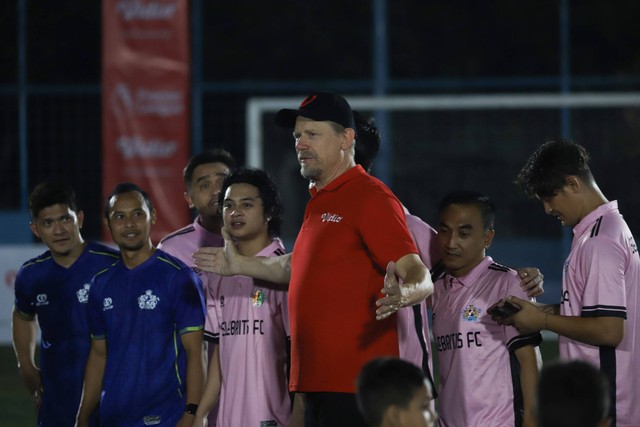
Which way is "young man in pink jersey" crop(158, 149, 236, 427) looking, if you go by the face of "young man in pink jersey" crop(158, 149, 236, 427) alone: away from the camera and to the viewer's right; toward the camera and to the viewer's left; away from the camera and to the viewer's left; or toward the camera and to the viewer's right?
toward the camera and to the viewer's right

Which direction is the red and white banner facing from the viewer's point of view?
toward the camera

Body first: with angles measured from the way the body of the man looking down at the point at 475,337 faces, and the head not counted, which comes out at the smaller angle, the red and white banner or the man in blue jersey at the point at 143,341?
the man in blue jersey

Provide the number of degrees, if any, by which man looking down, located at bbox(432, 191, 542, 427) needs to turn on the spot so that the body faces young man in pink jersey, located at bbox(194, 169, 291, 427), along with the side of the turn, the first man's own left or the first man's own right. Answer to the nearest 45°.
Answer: approximately 45° to the first man's own right

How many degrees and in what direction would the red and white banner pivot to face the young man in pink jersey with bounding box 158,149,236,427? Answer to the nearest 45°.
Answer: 0° — it already faces them

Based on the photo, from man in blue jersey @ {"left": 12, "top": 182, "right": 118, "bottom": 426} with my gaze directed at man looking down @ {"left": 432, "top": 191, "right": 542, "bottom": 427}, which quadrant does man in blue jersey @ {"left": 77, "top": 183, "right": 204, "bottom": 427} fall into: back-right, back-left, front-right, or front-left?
front-right

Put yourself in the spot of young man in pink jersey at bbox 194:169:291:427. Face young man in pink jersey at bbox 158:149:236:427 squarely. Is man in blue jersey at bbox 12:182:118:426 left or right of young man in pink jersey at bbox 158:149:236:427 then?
left

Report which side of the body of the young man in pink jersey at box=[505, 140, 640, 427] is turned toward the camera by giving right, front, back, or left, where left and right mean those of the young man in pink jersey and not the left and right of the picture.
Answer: left

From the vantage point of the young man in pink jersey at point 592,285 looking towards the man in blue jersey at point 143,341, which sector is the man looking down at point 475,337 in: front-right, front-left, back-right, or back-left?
front-right

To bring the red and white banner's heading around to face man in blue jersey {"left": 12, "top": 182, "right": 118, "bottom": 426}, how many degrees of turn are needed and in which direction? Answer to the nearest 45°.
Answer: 0° — it already faces them

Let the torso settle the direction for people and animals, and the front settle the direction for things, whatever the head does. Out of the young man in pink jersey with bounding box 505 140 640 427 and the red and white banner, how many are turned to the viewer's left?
1

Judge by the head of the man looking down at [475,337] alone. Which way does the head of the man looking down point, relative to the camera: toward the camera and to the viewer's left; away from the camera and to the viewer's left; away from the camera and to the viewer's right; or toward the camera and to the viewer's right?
toward the camera and to the viewer's left

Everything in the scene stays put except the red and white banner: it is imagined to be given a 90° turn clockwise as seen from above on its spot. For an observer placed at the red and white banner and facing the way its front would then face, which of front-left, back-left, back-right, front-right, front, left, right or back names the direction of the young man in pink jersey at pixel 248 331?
left

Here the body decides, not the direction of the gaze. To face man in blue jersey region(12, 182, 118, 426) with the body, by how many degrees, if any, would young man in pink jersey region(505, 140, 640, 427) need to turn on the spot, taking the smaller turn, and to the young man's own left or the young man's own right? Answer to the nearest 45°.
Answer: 0° — they already face them

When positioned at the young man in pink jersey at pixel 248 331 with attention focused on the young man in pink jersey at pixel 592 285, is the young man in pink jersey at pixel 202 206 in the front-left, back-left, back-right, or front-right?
back-left

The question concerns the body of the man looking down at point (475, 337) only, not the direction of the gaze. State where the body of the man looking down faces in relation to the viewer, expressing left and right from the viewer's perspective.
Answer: facing the viewer and to the left of the viewer

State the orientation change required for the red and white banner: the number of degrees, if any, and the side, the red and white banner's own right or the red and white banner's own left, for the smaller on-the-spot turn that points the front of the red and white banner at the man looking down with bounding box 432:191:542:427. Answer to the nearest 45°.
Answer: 0° — it already faces them

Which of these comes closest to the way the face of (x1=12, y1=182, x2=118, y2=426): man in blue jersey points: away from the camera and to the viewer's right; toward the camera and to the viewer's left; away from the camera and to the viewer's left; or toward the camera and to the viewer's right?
toward the camera and to the viewer's right
